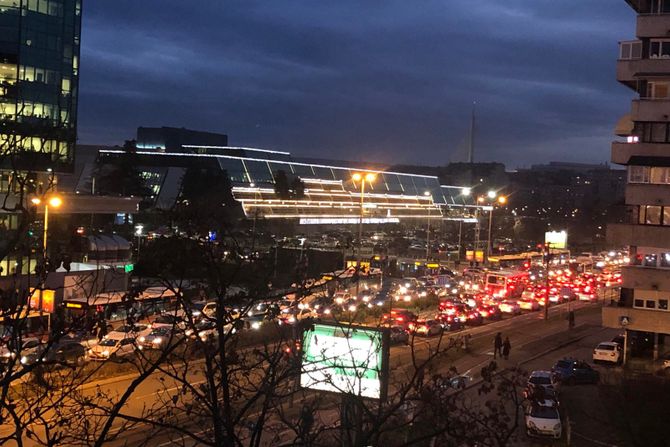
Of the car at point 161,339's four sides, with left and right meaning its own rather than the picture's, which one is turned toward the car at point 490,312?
back

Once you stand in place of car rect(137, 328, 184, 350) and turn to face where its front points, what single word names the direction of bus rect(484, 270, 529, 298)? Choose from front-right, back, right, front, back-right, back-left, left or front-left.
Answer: back

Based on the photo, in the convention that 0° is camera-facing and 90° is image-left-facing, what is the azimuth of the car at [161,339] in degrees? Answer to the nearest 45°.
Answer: approximately 45°

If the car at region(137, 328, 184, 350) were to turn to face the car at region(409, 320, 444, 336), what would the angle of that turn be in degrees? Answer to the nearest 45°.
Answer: approximately 180°

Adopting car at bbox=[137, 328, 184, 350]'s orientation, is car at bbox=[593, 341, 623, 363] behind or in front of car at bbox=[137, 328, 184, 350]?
behind

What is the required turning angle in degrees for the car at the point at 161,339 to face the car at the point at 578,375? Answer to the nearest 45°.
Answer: approximately 180°
